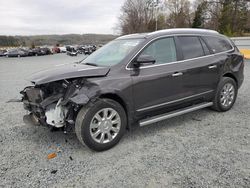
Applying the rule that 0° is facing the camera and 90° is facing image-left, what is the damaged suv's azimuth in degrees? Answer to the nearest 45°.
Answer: approximately 45°

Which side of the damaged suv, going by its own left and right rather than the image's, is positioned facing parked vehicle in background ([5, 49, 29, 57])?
right
